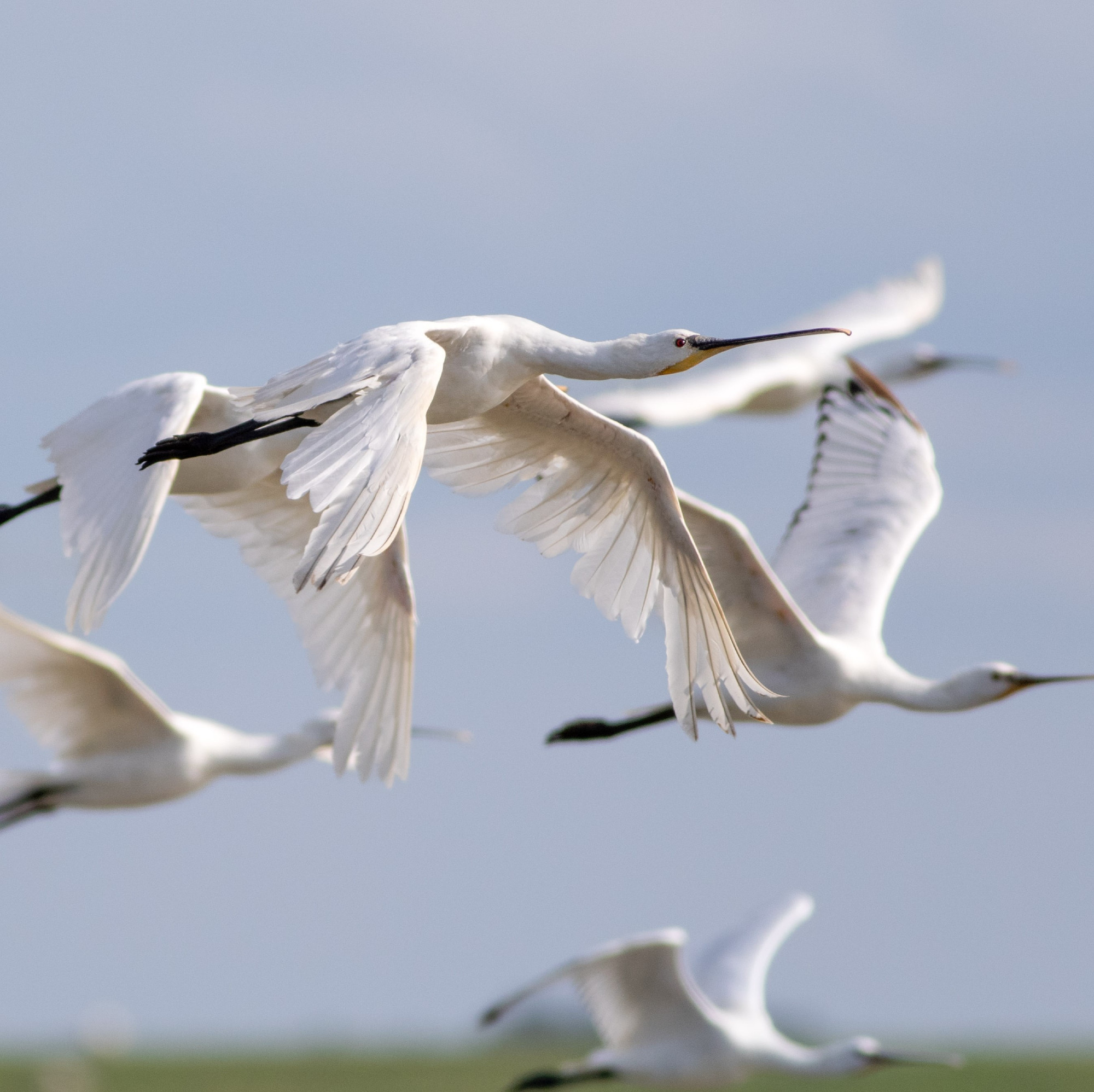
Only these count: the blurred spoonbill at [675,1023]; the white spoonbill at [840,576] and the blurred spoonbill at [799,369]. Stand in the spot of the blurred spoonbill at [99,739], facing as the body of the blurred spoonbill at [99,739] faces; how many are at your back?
0

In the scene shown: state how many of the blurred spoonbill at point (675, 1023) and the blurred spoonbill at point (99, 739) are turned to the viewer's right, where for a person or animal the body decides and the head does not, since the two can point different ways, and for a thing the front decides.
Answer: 2

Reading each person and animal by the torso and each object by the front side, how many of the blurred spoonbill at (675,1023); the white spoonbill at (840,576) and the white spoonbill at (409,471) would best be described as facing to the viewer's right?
3

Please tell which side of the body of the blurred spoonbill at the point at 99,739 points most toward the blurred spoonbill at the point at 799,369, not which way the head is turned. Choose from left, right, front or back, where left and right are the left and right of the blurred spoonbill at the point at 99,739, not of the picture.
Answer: front

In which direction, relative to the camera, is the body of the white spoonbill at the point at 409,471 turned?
to the viewer's right

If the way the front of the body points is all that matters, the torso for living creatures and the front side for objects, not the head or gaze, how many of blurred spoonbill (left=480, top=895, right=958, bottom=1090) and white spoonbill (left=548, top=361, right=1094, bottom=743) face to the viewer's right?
2

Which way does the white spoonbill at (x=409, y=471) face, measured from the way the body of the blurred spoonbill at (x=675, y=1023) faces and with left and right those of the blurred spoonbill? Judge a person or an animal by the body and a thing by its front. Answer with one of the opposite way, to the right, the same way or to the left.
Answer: the same way

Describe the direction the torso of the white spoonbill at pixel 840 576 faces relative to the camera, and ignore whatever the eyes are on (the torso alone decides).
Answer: to the viewer's right

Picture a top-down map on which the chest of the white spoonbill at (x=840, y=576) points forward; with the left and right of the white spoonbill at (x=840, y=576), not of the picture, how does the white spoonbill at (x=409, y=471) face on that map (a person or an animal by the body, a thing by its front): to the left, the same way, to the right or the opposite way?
the same way

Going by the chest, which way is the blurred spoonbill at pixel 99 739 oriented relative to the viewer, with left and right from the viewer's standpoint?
facing to the right of the viewer

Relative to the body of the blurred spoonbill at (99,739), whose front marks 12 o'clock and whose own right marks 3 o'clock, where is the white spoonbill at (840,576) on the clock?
The white spoonbill is roughly at 1 o'clock from the blurred spoonbill.

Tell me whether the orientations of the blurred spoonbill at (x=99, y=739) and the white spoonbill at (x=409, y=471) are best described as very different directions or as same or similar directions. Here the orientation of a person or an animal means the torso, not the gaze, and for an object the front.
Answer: same or similar directions
